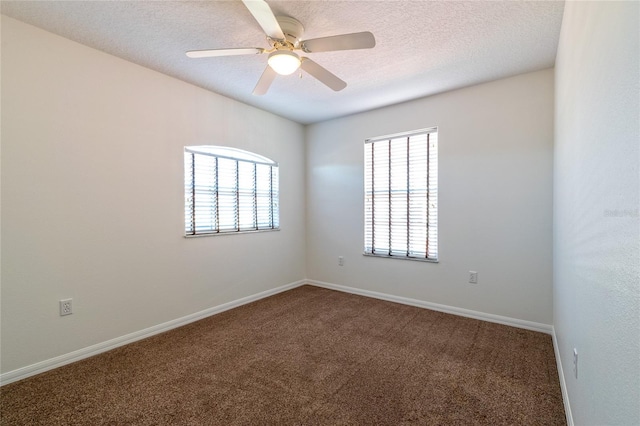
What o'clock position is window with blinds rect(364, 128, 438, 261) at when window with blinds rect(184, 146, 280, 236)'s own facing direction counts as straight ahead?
window with blinds rect(364, 128, 438, 261) is roughly at 11 o'clock from window with blinds rect(184, 146, 280, 236).

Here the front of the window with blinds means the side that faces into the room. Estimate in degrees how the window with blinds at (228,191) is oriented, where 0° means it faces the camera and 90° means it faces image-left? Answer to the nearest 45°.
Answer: approximately 315°

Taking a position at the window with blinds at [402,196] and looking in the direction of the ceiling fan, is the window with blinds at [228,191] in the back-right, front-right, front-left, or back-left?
front-right

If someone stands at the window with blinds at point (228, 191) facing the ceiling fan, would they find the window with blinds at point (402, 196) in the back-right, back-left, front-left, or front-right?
front-left

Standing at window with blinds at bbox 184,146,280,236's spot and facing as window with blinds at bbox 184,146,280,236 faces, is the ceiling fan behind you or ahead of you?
ahead

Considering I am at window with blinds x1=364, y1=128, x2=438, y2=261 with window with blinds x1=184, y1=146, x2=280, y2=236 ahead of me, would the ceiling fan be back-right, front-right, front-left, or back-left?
front-left
